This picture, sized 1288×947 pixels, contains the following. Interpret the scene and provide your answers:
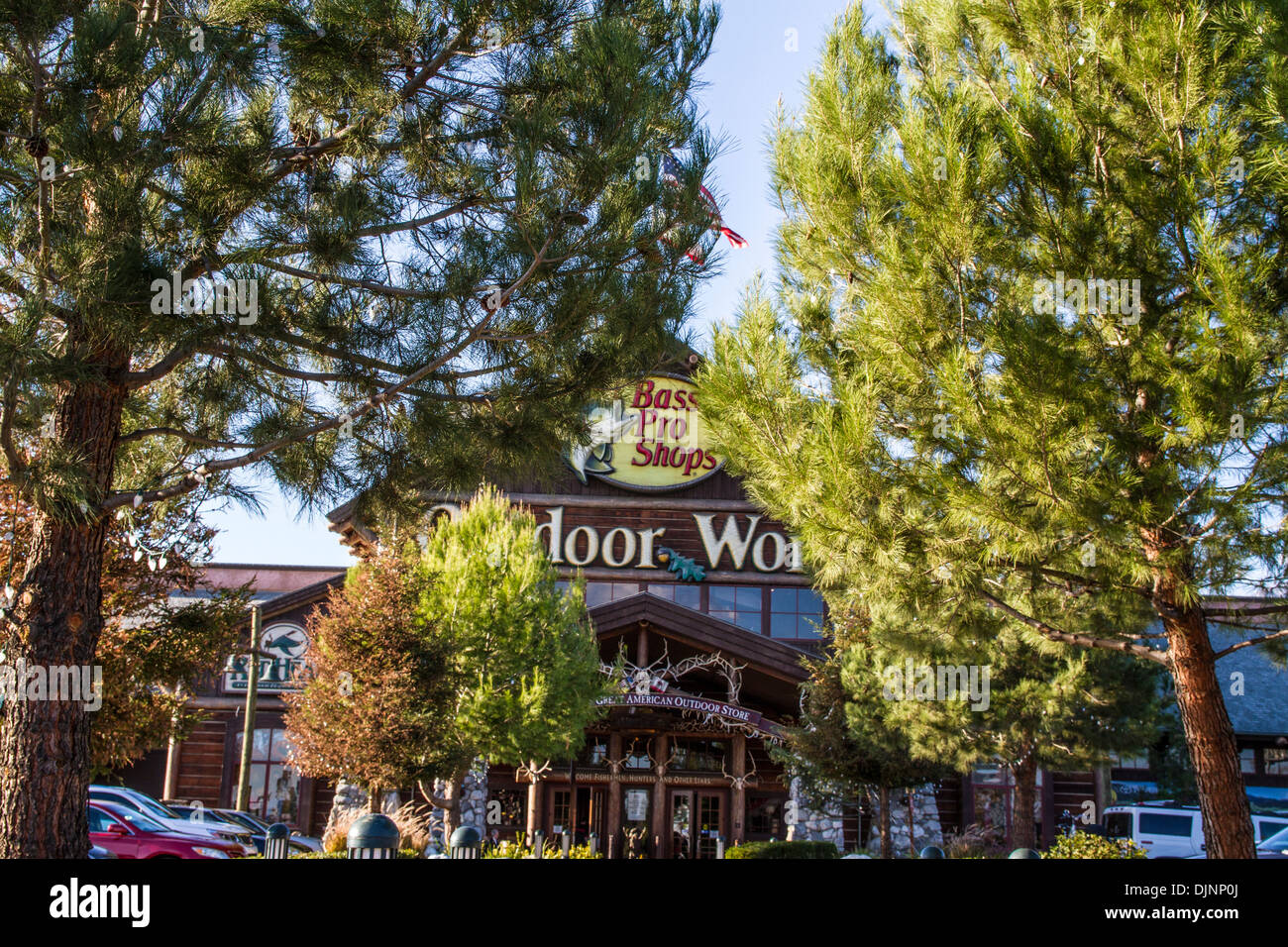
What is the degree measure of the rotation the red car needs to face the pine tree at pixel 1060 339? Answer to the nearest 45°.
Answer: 0° — it already faces it

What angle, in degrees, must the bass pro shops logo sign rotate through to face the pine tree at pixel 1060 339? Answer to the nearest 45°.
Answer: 0° — it already faces it

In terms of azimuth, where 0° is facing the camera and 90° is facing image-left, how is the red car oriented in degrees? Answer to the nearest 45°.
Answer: approximately 315°

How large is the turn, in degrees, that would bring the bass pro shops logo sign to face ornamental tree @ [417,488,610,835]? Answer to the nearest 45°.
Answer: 0° — it already faces it

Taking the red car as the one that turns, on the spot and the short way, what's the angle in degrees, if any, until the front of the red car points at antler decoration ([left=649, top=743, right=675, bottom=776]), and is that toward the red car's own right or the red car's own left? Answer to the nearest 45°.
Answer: approximately 90° to the red car's own left

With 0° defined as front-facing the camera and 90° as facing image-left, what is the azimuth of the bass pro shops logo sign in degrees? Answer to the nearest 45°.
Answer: approximately 0°

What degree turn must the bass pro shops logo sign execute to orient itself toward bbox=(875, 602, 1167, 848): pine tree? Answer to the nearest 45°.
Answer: approximately 45° to its left

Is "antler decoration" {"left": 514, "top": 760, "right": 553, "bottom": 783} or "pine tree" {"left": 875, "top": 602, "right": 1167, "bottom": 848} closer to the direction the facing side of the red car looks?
the pine tree
